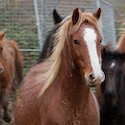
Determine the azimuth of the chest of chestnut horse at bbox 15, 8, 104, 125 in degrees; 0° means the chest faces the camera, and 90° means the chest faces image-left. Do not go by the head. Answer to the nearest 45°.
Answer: approximately 315°

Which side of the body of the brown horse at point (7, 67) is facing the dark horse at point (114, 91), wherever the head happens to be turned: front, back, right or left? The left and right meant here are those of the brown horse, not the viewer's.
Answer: left

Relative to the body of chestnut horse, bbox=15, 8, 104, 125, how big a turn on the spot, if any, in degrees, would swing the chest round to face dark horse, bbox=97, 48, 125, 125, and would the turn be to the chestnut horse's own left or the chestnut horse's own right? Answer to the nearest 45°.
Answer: approximately 90° to the chestnut horse's own left

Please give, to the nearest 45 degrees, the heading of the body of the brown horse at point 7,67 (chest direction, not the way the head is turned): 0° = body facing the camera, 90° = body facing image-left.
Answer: approximately 45°

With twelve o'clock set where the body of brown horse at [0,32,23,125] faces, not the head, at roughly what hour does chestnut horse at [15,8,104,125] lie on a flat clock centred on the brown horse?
The chestnut horse is roughly at 10 o'clock from the brown horse.

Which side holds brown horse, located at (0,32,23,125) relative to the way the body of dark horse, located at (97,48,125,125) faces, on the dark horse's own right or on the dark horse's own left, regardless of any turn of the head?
on the dark horse's own right

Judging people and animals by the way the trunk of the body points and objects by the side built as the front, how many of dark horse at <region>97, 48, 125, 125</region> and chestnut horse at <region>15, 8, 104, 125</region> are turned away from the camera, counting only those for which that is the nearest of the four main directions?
0
